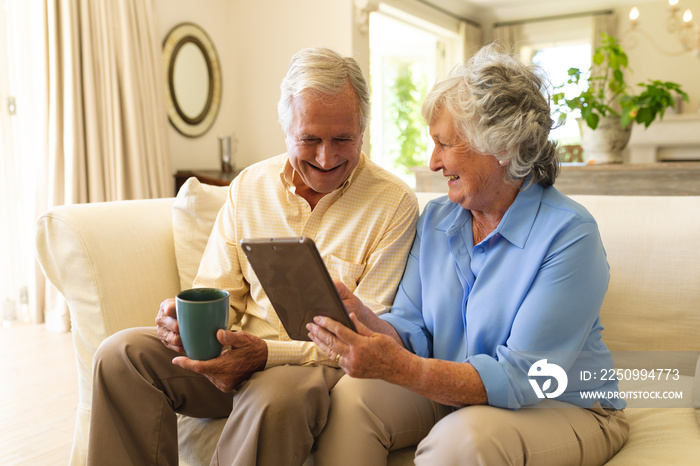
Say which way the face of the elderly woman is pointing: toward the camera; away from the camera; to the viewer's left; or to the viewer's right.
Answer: to the viewer's left

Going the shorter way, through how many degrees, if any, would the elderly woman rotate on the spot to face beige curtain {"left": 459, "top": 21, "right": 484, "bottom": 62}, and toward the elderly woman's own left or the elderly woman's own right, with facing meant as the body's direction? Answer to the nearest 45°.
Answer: approximately 135° to the elderly woman's own right

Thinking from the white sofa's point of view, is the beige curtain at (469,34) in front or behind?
behind

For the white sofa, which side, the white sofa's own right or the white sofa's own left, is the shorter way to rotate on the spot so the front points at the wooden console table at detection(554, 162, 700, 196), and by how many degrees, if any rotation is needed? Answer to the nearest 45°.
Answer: approximately 135° to the white sofa's own left

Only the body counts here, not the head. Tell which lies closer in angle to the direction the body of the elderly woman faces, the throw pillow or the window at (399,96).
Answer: the throw pillow

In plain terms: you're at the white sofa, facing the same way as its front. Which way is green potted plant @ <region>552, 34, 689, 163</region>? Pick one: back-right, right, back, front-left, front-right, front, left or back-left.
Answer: back-left

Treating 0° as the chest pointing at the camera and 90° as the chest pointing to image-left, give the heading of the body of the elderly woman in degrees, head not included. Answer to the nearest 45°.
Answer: approximately 45°

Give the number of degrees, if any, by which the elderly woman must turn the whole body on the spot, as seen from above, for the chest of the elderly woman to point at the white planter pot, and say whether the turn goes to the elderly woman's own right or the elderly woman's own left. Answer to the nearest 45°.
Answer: approximately 135° to the elderly woman's own right

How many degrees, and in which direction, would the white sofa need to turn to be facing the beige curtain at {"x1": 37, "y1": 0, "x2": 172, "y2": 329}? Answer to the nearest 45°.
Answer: approximately 135° to its right

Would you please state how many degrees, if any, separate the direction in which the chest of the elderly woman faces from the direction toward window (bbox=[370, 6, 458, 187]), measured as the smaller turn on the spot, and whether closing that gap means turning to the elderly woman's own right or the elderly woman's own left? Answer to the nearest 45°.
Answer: approximately 135° to the elderly woman's own right

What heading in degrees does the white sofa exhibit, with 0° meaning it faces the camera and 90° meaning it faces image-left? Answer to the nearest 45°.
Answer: approximately 0°
